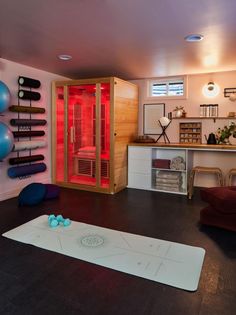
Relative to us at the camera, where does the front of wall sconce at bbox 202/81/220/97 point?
facing the viewer

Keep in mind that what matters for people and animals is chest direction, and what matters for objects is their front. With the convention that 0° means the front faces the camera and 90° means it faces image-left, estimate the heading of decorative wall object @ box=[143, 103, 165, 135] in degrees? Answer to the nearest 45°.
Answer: approximately 0°

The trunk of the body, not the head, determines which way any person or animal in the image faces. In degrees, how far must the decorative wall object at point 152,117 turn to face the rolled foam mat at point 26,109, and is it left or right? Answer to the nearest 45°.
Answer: approximately 45° to its right

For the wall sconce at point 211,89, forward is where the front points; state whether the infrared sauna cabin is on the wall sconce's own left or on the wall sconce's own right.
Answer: on the wall sconce's own right

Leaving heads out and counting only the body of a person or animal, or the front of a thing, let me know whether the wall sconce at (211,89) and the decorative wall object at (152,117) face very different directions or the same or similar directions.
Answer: same or similar directions

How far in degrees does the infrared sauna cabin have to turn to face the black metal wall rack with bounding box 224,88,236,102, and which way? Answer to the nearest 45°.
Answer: approximately 135° to its left

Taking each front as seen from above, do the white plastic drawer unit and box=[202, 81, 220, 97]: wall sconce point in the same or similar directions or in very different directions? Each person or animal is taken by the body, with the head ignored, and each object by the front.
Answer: same or similar directions

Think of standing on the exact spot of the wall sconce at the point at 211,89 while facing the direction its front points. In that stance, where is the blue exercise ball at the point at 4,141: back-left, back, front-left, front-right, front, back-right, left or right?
front-right

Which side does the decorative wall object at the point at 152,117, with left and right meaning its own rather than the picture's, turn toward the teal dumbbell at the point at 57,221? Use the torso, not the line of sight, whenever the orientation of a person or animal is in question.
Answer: front

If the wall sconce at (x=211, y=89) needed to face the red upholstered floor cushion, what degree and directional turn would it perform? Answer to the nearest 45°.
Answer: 0° — it already faces it

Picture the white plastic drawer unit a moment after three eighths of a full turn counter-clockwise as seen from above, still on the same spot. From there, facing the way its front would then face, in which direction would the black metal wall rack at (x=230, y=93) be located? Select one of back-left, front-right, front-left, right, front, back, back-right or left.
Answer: front-right

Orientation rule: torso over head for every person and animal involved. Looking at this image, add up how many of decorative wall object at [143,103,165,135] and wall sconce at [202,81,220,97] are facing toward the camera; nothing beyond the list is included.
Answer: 2
